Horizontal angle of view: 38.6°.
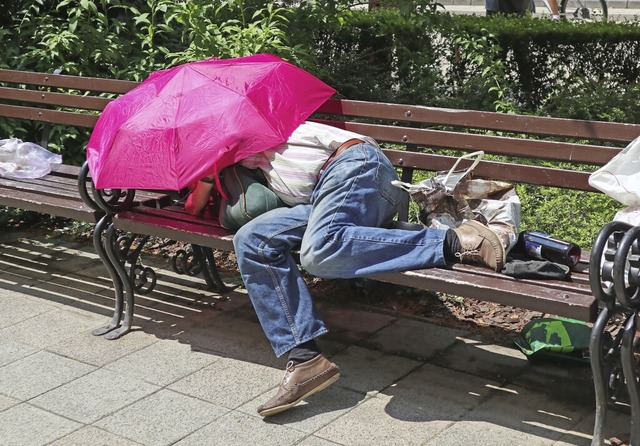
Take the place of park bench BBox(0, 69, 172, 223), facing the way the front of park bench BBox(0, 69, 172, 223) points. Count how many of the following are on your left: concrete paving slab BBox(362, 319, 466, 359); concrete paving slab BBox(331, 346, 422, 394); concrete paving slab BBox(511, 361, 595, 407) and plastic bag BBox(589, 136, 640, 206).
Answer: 4

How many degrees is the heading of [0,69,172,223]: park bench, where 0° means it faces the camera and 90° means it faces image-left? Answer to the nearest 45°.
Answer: approximately 45°

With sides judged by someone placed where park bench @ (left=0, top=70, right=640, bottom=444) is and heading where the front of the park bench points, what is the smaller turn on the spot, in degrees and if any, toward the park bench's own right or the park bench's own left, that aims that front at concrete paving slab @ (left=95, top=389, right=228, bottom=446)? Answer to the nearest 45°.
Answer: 0° — it already faces it

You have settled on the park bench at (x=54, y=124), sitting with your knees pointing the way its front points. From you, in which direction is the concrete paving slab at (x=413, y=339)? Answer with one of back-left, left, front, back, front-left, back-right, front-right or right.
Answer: left

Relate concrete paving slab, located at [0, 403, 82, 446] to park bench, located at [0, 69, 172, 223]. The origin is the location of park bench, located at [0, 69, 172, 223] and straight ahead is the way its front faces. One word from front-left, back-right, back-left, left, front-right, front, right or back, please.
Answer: front-left

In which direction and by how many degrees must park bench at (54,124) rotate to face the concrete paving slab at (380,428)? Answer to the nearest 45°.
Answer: approximately 90° to its left

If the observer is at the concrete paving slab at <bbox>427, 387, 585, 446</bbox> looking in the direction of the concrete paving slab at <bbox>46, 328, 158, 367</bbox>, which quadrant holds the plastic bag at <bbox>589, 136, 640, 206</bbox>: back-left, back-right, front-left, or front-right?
back-right

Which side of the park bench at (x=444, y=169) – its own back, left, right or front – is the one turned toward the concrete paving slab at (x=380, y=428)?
front

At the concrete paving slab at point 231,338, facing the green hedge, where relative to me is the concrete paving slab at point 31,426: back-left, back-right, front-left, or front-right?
back-left

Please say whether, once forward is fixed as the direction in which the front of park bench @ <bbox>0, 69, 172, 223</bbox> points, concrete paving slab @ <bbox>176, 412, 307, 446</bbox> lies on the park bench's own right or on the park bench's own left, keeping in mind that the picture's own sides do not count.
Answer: on the park bench's own left

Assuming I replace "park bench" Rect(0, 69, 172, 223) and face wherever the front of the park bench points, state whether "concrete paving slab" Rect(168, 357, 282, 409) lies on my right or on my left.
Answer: on my left
